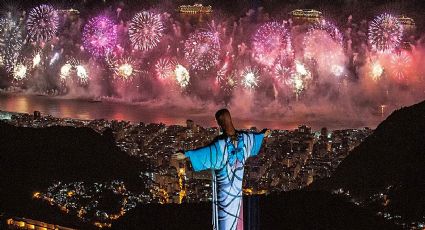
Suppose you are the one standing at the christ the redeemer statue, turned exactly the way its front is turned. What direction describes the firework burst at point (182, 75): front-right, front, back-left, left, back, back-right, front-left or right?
front-right

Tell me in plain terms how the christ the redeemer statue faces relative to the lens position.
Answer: facing away from the viewer and to the left of the viewer

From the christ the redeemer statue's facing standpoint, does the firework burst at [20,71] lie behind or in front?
in front

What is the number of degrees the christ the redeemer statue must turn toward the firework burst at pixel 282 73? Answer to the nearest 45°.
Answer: approximately 45° to its right

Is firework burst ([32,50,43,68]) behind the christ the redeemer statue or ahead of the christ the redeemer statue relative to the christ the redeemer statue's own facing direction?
ahead

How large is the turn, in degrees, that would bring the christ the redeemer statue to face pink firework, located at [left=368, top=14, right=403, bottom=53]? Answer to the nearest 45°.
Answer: approximately 45° to its right

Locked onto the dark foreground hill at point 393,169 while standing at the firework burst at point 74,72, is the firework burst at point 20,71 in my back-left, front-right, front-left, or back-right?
back-right

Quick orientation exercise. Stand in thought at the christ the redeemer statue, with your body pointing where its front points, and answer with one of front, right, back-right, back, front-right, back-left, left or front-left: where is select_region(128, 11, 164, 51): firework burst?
front-right

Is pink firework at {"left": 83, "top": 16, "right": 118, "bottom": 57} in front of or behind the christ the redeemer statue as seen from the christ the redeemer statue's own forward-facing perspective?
in front

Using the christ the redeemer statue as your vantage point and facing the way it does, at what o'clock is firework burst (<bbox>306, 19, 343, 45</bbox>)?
The firework burst is roughly at 2 o'clock from the christ the redeemer statue.

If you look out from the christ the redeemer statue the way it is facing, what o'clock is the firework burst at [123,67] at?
The firework burst is roughly at 1 o'clock from the christ the redeemer statue.
